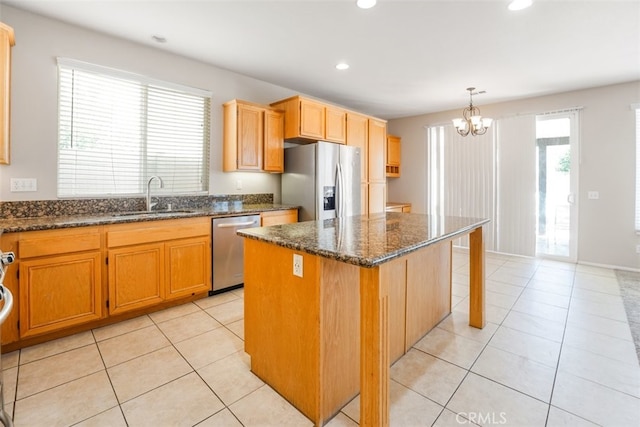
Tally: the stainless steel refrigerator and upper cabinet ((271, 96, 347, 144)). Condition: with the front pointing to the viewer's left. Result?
0

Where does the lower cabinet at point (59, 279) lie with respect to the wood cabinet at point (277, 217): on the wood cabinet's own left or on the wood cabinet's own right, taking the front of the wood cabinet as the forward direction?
on the wood cabinet's own right

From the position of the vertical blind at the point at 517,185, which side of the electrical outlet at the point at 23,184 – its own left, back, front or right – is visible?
left

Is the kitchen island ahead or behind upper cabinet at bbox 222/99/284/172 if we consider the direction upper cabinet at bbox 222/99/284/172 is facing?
ahead

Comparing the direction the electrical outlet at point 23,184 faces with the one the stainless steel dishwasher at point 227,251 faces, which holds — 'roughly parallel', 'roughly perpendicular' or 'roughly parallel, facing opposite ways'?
roughly parallel

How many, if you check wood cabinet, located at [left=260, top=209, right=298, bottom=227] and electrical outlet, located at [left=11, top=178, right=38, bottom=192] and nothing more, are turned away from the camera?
0

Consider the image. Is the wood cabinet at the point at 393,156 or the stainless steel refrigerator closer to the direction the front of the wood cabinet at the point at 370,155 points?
the stainless steel refrigerator

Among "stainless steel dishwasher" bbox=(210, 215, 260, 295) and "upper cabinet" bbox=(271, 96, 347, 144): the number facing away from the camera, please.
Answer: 0

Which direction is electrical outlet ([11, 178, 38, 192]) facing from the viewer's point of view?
toward the camera

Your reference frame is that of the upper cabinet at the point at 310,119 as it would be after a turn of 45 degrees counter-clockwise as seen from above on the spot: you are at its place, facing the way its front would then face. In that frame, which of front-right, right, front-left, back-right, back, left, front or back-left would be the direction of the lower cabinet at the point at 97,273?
back-right

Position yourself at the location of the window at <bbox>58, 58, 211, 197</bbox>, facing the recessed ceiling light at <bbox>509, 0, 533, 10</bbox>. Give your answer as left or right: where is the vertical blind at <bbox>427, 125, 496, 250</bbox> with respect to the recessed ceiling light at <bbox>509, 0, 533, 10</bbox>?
left

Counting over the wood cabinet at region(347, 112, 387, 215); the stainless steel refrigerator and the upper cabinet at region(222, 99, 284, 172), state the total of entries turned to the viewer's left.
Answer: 0

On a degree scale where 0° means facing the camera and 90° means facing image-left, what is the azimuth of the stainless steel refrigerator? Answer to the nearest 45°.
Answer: approximately 315°

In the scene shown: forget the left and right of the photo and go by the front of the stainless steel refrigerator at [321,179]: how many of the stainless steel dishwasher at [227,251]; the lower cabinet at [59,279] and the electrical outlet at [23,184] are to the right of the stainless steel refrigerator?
3
